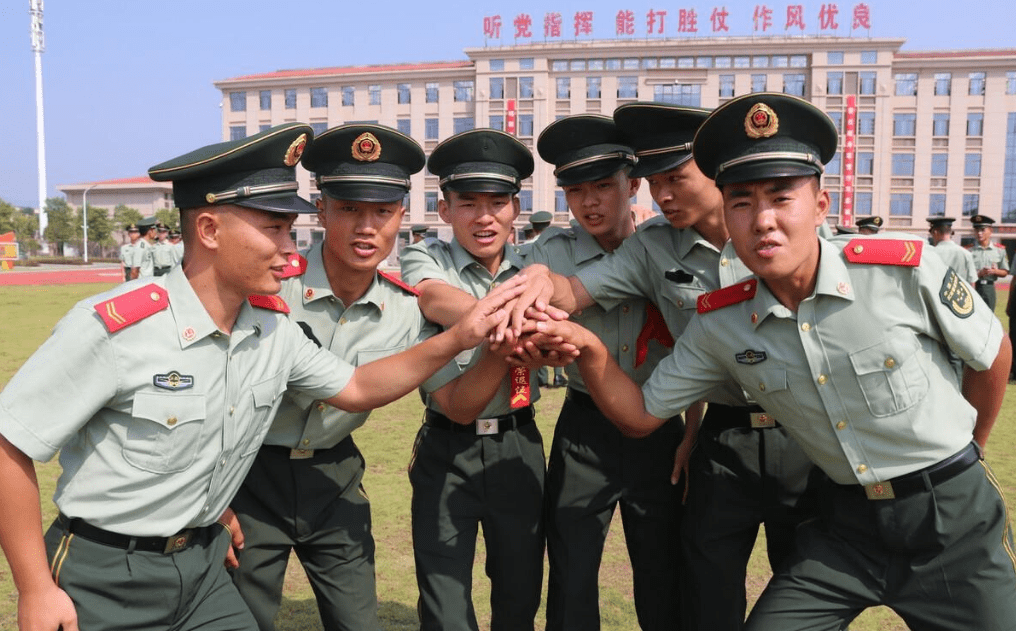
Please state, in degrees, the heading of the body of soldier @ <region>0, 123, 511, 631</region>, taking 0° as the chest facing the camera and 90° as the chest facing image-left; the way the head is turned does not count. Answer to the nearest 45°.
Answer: approximately 315°

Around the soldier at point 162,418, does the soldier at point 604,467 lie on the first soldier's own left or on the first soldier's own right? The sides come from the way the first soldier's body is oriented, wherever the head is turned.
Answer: on the first soldier's own left

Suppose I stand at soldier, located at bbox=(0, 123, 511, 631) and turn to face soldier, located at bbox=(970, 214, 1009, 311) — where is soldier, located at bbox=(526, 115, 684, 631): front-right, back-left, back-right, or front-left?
front-right

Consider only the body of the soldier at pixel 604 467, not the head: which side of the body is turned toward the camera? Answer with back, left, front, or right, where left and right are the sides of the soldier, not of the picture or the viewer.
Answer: front

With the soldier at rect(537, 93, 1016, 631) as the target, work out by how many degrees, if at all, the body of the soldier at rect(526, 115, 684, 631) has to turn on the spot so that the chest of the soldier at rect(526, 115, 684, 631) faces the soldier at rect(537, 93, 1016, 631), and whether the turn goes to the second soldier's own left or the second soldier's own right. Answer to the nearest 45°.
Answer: approximately 45° to the second soldier's own left

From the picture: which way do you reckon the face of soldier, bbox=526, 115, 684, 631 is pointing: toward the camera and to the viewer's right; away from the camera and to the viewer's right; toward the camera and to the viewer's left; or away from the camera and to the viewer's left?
toward the camera and to the viewer's left

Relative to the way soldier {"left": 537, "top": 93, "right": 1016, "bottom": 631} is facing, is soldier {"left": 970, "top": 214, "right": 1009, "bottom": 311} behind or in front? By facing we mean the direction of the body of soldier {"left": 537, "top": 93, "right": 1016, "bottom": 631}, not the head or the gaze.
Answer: behind

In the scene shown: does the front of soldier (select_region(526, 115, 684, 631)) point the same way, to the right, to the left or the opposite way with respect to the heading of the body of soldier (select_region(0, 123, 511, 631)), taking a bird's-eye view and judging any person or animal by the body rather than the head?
to the right

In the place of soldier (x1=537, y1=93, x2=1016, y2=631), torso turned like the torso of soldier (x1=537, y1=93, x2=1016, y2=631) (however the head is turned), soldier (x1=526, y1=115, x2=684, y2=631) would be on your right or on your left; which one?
on your right

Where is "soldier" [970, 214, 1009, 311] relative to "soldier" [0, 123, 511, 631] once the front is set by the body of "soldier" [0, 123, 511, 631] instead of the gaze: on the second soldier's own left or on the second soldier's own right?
on the second soldier's own left

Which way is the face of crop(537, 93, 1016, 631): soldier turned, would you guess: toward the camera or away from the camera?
toward the camera

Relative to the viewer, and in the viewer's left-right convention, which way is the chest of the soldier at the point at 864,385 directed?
facing the viewer and to the left of the viewer

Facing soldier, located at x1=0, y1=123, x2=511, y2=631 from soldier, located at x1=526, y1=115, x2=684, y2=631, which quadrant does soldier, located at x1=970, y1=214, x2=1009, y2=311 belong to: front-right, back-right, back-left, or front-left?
back-right

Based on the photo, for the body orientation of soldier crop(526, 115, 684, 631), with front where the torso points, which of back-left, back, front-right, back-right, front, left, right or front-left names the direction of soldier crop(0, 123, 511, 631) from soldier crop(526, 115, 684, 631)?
front-right

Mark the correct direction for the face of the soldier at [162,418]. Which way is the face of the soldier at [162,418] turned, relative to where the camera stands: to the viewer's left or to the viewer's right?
to the viewer's right
